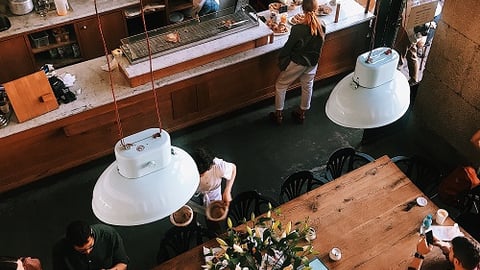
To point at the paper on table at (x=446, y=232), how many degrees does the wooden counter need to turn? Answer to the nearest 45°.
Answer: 0° — it already faces it

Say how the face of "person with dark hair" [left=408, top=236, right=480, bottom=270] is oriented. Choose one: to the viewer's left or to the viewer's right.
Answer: to the viewer's left

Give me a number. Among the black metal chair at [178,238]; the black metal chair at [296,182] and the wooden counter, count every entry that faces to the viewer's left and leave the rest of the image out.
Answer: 0

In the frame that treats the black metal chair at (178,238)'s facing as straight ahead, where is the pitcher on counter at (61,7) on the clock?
The pitcher on counter is roughly at 7 o'clock from the black metal chair.

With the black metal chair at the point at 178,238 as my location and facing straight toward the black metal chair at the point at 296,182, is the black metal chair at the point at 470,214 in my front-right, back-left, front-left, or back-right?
front-right

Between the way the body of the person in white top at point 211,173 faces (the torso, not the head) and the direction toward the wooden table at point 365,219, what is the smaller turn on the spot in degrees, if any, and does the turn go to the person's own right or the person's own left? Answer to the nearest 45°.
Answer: approximately 135° to the person's own left

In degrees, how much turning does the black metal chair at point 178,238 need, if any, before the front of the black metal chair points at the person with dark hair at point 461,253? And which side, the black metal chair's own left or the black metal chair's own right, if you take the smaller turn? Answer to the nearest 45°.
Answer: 0° — it already faces them

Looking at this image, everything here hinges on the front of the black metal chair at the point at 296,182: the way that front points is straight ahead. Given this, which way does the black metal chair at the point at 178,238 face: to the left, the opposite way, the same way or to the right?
the same way

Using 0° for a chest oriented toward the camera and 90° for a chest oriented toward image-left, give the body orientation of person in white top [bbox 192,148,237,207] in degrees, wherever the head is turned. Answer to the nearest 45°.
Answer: approximately 45°

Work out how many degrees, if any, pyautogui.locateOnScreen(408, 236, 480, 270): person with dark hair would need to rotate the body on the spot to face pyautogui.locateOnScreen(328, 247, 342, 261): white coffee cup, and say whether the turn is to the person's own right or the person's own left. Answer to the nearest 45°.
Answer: approximately 45° to the person's own left

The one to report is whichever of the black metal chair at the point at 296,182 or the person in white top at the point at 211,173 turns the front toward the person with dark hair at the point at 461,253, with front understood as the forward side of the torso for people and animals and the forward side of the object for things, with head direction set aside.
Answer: the black metal chair

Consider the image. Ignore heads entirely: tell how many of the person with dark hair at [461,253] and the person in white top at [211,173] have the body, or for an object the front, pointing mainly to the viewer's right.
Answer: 0

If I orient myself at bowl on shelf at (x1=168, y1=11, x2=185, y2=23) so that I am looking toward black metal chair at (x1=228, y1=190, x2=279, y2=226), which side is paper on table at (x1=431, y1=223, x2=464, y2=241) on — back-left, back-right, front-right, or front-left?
front-left
